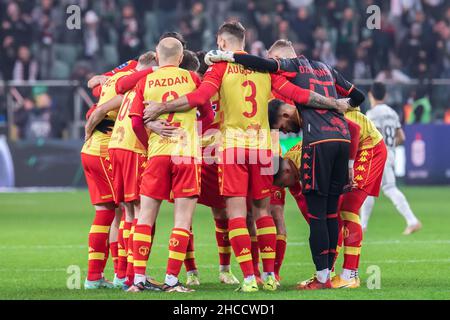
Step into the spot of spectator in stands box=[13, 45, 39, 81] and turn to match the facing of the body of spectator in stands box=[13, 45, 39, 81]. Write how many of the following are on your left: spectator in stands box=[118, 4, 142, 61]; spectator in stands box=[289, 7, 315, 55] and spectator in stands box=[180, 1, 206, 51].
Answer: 3

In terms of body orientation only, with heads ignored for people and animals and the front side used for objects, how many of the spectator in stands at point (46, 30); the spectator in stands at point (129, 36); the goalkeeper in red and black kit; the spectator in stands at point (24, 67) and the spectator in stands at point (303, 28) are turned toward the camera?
4

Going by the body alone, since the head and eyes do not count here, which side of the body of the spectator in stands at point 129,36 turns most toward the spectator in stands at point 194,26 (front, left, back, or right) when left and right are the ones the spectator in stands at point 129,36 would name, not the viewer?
left

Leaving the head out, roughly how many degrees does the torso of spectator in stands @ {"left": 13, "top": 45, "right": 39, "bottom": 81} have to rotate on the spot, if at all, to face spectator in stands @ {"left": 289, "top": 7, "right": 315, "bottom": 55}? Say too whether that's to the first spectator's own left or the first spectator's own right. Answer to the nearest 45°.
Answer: approximately 90° to the first spectator's own left

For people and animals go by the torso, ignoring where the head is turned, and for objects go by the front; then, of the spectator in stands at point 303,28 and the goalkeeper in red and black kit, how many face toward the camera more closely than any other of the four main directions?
1

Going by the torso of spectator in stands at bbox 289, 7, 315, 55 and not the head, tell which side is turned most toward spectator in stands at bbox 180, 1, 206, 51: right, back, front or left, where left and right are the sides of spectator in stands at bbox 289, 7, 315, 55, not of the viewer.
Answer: right

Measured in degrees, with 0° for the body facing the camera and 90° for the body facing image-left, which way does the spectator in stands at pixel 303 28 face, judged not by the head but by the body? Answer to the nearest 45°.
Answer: approximately 0°

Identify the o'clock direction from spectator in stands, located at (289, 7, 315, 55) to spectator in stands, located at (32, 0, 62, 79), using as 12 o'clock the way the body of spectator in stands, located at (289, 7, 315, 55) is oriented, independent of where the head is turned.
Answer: spectator in stands, located at (32, 0, 62, 79) is roughly at 3 o'clock from spectator in stands, located at (289, 7, 315, 55).
